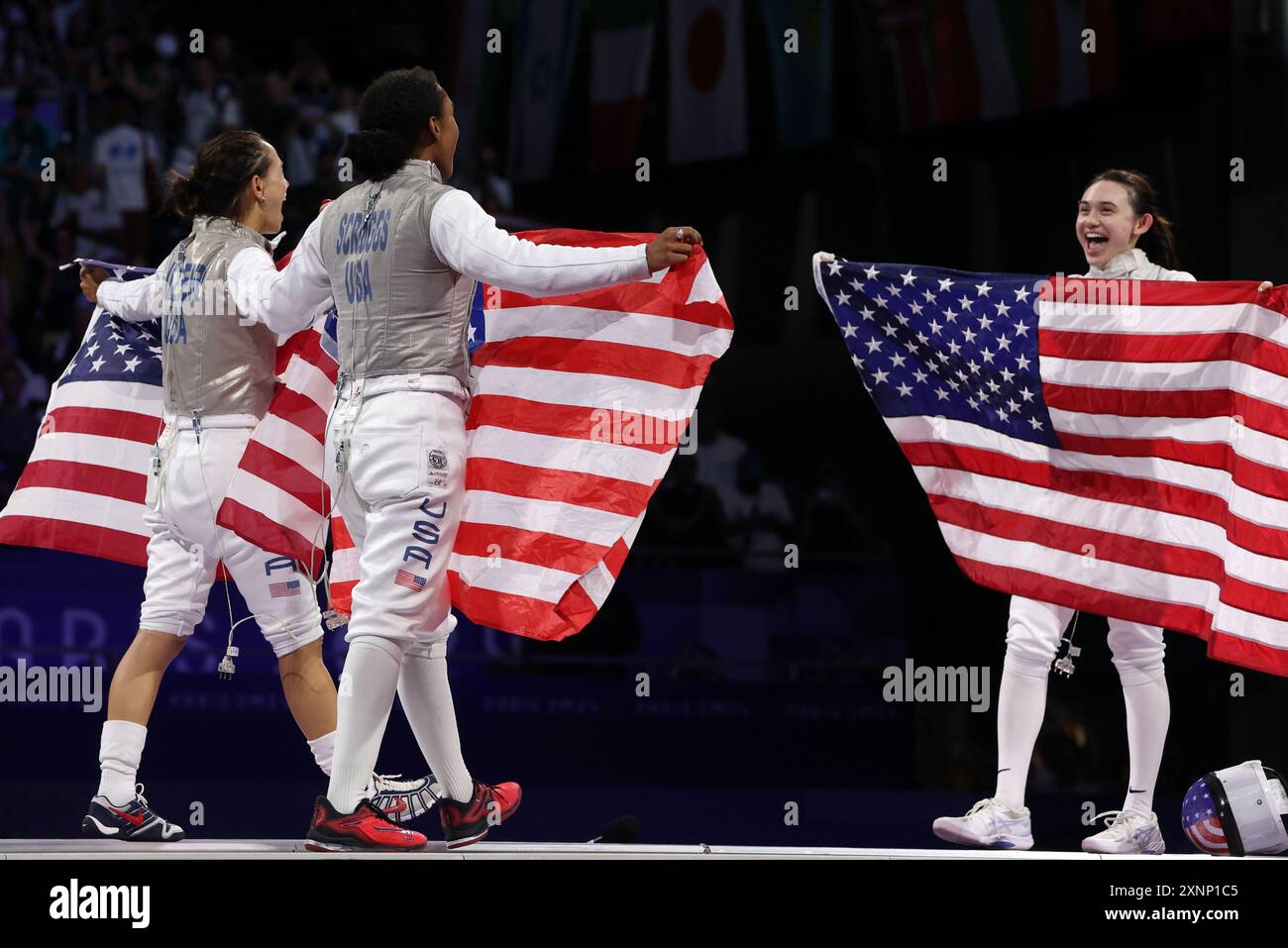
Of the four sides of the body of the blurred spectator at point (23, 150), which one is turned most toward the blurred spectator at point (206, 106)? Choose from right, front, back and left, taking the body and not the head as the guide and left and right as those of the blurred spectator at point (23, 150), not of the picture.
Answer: left

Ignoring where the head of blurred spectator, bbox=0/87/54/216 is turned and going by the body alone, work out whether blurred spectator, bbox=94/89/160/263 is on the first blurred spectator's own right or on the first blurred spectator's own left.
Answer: on the first blurred spectator's own left

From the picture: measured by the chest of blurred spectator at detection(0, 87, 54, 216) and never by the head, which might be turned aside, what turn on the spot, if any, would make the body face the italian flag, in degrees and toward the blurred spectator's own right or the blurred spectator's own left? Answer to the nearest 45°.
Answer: approximately 90° to the blurred spectator's own left

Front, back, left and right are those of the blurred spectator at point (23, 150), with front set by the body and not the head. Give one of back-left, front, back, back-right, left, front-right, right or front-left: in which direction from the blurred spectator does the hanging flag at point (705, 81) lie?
left

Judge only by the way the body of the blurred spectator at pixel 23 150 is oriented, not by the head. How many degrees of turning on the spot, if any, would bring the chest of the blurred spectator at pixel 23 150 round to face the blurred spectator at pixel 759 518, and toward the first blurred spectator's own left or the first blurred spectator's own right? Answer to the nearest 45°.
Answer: approximately 45° to the first blurred spectator's own left

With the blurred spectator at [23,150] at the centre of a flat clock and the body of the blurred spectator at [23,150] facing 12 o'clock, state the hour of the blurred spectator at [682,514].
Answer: the blurred spectator at [682,514] is roughly at 10 o'clock from the blurred spectator at [23,150].

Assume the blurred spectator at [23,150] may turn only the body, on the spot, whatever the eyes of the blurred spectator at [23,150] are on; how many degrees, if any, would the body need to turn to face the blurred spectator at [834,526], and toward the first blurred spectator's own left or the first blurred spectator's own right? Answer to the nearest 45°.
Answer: approximately 45° to the first blurred spectator's own left

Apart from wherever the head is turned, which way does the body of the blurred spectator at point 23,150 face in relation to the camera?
toward the camera

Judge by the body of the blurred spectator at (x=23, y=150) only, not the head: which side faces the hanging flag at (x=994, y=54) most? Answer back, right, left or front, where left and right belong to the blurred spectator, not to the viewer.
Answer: left
